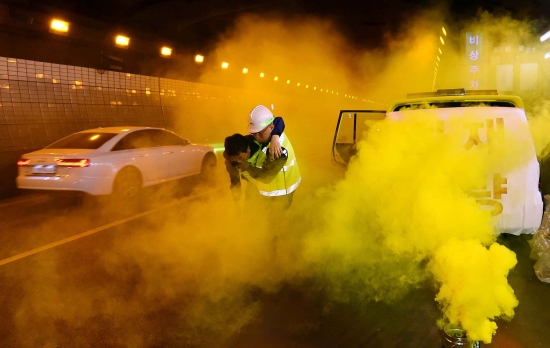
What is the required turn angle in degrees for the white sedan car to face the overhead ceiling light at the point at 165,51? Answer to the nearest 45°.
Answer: approximately 45° to its left

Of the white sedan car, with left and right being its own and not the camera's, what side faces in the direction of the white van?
right

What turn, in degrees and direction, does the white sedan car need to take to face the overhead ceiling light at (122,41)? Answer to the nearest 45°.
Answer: approximately 45° to its left

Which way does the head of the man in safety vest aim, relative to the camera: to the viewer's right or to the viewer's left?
to the viewer's left

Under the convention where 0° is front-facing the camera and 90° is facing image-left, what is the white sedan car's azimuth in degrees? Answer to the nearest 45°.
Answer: approximately 225°

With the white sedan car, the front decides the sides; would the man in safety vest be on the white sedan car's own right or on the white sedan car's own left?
on the white sedan car's own right
